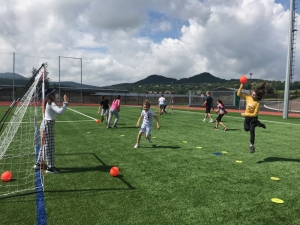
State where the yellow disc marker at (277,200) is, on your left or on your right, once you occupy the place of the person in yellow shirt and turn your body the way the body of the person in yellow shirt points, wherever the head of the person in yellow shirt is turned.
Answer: on your left

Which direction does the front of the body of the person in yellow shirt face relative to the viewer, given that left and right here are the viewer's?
facing the viewer and to the left of the viewer
